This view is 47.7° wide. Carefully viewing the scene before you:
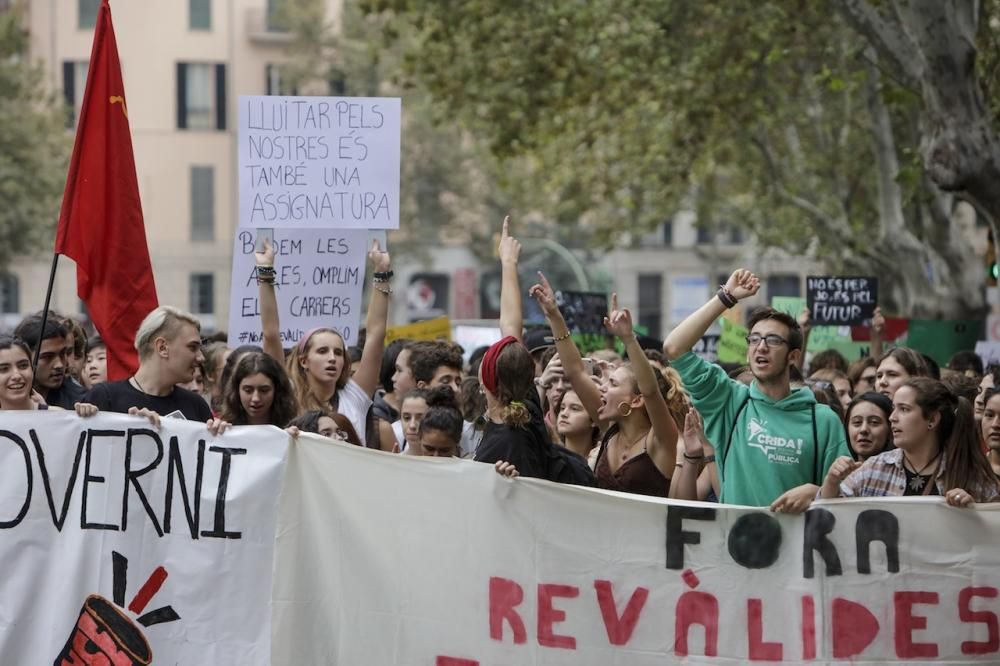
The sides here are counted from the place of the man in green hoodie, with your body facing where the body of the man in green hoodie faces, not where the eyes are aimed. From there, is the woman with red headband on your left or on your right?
on your right

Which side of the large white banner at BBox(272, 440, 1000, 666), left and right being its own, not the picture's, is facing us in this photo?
front

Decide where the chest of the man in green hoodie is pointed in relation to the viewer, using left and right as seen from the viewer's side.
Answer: facing the viewer
